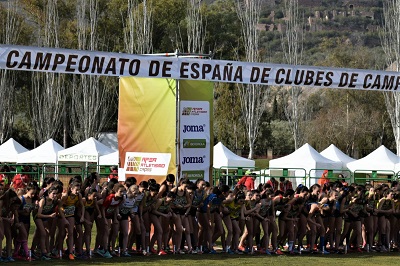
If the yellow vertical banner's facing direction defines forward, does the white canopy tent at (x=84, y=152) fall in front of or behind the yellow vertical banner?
behind

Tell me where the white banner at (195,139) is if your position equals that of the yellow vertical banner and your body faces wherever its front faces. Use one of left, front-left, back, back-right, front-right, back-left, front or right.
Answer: left

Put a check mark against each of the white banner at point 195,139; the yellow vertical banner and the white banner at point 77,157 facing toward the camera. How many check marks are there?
3

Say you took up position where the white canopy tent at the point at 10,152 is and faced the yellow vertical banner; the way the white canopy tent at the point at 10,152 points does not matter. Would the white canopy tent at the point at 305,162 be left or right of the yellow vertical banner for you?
left

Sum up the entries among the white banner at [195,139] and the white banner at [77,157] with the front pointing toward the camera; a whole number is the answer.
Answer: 2

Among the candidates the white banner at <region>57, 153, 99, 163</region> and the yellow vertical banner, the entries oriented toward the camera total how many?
2

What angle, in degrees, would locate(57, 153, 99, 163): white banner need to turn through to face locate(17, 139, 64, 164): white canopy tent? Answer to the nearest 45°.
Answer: approximately 135° to its right
